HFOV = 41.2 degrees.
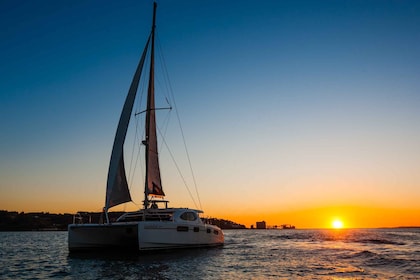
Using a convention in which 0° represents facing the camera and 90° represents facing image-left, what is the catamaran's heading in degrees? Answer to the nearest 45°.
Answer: approximately 45°
